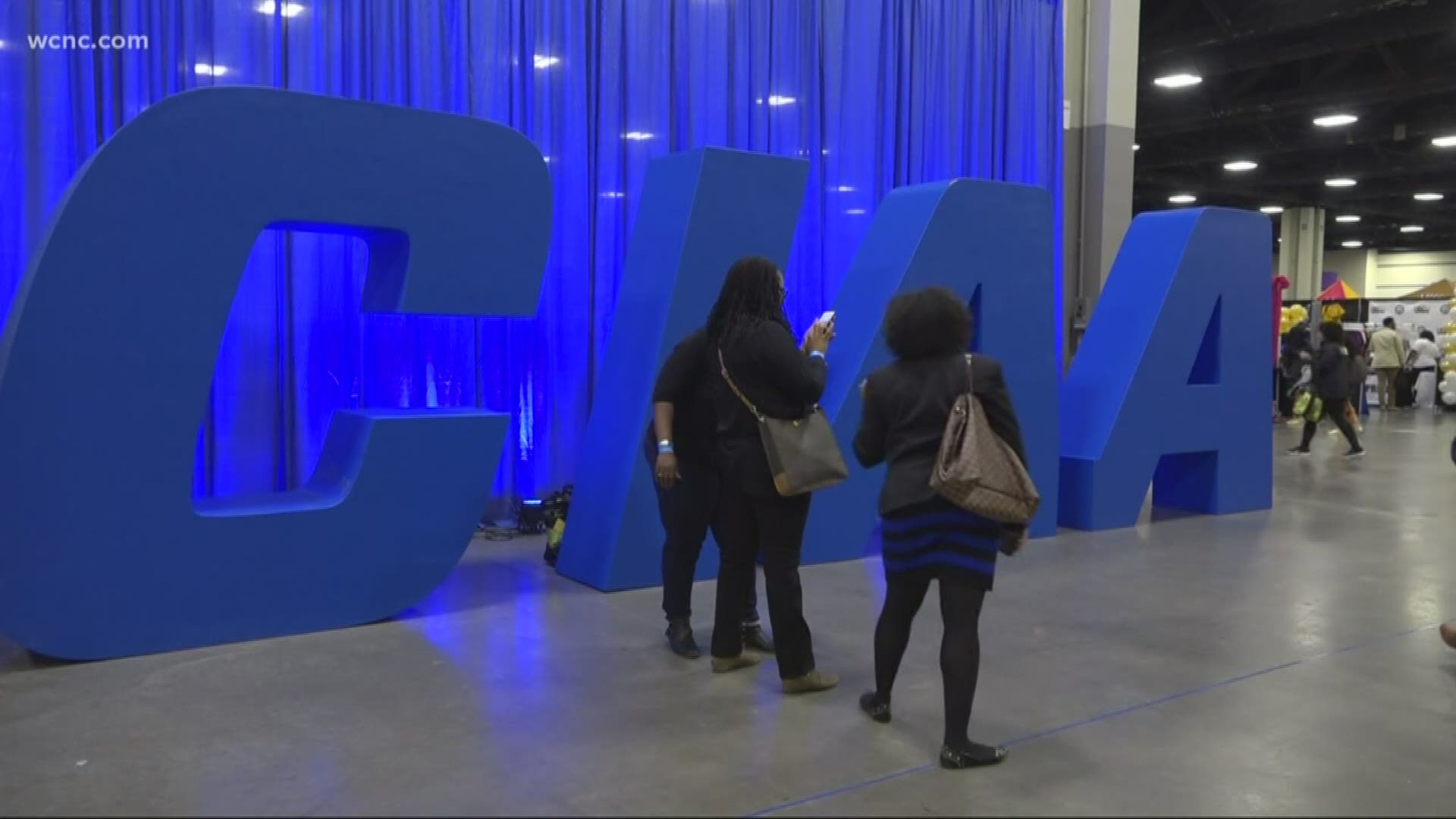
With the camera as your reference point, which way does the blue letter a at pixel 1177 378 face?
facing the viewer and to the right of the viewer

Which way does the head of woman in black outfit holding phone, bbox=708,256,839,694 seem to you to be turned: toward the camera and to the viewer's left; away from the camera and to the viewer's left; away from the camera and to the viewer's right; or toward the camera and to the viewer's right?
away from the camera and to the viewer's right

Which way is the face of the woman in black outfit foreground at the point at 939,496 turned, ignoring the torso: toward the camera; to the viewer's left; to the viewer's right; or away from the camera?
away from the camera

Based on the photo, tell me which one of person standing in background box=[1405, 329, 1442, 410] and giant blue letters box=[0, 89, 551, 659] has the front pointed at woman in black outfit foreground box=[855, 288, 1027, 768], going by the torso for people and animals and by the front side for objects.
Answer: the giant blue letters

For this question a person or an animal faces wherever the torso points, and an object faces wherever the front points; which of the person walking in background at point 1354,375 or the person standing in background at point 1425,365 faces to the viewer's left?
the person walking in background at point 1354,375

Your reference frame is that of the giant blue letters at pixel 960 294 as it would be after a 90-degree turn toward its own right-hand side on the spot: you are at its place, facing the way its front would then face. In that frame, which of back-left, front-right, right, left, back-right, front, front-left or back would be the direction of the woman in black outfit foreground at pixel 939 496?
front-left
